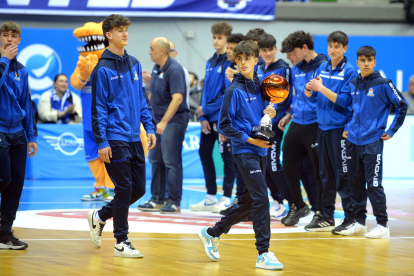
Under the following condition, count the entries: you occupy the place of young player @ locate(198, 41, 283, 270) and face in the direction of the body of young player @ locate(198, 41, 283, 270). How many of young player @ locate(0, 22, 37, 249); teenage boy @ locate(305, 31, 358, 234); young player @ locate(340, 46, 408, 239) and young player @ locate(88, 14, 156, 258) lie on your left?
2

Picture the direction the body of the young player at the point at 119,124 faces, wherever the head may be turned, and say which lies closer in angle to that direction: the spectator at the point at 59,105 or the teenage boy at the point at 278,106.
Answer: the teenage boy

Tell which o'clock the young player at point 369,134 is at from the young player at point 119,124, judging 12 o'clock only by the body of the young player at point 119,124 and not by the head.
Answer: the young player at point 369,134 is roughly at 10 o'clock from the young player at point 119,124.

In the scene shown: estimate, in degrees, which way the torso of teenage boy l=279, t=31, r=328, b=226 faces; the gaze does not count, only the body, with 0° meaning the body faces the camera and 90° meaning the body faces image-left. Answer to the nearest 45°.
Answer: approximately 45°

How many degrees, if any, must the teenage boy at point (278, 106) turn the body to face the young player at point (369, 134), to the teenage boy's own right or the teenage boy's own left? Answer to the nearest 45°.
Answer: approximately 90° to the teenage boy's own left

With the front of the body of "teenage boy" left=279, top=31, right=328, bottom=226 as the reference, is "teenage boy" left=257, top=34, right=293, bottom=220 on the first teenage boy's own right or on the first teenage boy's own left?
on the first teenage boy's own right

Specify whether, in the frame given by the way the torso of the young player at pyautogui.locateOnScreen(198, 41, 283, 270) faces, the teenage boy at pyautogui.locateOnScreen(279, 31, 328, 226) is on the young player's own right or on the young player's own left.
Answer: on the young player's own left

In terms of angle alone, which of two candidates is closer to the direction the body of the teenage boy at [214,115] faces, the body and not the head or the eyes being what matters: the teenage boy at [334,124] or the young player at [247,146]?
the young player

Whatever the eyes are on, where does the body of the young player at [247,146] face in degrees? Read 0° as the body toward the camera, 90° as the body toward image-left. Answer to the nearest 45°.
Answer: approximately 315°
